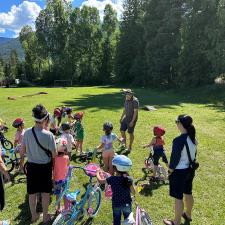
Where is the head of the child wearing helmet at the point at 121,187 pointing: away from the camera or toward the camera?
away from the camera

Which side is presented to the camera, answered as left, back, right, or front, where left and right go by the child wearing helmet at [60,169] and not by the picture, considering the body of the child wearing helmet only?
back

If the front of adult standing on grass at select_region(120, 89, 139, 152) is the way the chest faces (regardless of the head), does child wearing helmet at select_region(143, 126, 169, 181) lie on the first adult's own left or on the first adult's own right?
on the first adult's own left

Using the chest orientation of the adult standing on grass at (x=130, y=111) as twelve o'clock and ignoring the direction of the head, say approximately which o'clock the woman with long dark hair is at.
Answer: The woman with long dark hair is roughly at 10 o'clock from the adult standing on grass.

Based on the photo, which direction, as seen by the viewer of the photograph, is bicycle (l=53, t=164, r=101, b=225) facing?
facing away from the viewer and to the right of the viewer

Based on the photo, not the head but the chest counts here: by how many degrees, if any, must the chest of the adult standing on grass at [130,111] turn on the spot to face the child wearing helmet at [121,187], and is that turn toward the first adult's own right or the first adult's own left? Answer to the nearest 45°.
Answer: approximately 45° to the first adult's own left

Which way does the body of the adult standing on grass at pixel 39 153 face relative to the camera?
away from the camera

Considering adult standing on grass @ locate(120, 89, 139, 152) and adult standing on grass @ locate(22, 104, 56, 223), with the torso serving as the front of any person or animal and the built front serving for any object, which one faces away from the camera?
adult standing on grass @ locate(22, 104, 56, 223)

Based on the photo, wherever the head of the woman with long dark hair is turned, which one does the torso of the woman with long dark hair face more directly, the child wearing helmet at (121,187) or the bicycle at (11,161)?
the bicycle

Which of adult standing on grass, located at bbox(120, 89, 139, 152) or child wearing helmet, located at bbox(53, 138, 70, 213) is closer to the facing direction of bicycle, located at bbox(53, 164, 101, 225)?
the adult standing on grass

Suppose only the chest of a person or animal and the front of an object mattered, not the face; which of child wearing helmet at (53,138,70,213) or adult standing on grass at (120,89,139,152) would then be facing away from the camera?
the child wearing helmet
